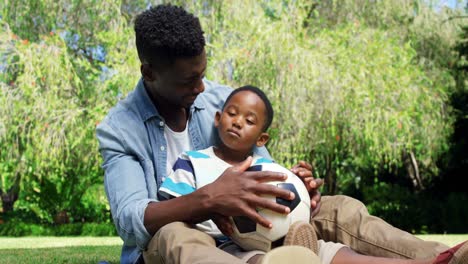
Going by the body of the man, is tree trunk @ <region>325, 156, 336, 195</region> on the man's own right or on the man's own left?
on the man's own left

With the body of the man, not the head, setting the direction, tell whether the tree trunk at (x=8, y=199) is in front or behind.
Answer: behind

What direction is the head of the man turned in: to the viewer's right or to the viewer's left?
to the viewer's right

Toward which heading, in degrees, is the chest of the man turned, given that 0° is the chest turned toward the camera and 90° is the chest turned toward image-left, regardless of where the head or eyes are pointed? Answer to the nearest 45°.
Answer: approximately 315°
